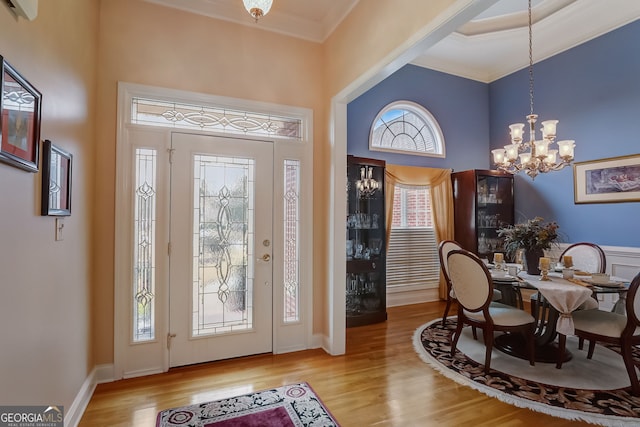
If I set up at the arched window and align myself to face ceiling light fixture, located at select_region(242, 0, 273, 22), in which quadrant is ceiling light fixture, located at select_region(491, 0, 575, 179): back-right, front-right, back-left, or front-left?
front-left

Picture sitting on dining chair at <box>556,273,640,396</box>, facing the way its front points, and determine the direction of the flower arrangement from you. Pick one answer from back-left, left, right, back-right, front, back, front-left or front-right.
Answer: front

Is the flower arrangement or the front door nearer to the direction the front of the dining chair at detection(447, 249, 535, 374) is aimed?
the flower arrangement

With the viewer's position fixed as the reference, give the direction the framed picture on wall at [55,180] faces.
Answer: facing the viewer and to the right of the viewer

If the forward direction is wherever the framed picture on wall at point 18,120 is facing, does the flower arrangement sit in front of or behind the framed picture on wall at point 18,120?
in front

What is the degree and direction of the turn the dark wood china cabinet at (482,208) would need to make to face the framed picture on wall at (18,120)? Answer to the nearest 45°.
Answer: approximately 45° to its right

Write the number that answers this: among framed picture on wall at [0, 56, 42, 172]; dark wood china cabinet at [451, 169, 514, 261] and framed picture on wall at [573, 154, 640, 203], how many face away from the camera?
0

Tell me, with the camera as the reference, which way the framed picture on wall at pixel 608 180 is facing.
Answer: facing the viewer and to the left of the viewer

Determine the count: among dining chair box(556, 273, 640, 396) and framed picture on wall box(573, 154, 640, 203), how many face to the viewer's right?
0

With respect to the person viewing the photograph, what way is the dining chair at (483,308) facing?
facing away from the viewer and to the right of the viewer

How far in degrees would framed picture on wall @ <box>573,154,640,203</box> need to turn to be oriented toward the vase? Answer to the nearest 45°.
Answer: approximately 45° to its left

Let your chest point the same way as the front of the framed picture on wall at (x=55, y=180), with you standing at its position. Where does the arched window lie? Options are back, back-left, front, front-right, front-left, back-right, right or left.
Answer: front-left

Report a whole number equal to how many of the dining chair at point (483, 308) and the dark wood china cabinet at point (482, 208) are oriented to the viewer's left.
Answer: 0

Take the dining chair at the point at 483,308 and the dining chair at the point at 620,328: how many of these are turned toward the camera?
0
